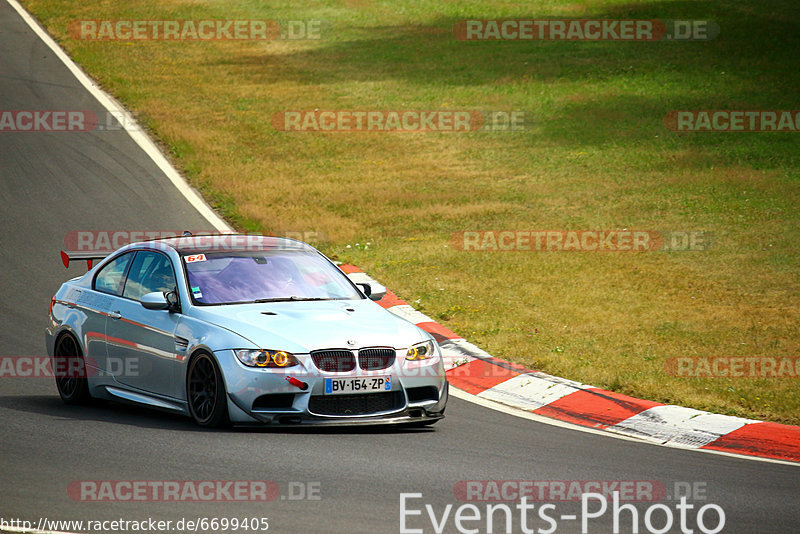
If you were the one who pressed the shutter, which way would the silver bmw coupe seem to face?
facing the viewer and to the right of the viewer
